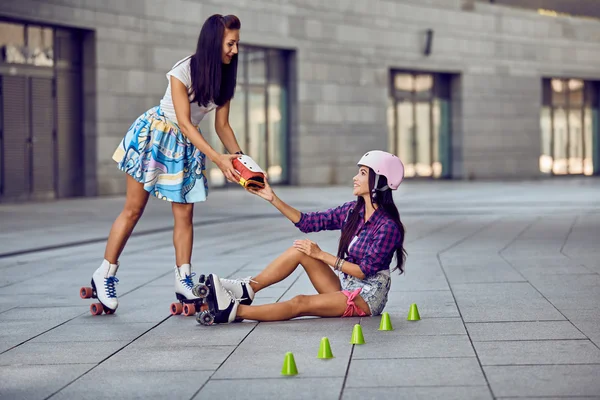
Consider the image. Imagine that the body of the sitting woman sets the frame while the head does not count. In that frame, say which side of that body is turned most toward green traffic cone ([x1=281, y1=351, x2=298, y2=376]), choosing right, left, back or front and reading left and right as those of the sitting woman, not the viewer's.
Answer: left

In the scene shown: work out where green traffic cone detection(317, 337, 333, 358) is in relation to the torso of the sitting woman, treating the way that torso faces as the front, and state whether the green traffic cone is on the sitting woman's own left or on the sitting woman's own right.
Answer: on the sitting woman's own left

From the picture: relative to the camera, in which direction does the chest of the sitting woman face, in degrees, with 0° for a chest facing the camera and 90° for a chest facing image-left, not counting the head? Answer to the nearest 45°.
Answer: approximately 90°

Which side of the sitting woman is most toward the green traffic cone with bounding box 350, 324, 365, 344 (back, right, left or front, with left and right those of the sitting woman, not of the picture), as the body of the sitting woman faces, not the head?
left

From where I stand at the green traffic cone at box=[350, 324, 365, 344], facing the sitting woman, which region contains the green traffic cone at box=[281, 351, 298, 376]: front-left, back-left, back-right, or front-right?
back-left

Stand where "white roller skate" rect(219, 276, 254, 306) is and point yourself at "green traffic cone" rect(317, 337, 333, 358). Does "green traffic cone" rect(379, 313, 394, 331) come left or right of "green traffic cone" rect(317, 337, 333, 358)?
left
